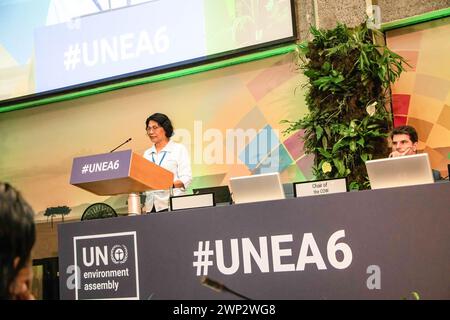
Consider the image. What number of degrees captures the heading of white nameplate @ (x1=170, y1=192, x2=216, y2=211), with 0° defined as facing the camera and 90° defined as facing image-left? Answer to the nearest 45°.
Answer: approximately 0°

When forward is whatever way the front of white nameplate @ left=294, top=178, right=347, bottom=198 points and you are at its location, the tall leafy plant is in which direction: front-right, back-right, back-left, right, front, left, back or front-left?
back

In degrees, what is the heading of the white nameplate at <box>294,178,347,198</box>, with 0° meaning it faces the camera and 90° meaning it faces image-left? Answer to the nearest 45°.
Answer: approximately 0°

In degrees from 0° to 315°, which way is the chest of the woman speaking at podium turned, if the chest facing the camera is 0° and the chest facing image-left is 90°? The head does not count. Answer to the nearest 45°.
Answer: approximately 45°

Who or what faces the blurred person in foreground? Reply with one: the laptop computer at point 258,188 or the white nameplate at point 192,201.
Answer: the white nameplate

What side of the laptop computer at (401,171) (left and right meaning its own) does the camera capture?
back

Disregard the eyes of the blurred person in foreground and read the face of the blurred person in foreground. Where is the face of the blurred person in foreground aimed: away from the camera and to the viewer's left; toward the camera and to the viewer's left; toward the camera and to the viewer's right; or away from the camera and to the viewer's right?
away from the camera and to the viewer's right

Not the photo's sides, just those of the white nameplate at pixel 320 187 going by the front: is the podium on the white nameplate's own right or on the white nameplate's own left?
on the white nameplate's own right

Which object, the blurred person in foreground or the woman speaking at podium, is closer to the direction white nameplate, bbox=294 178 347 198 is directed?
the blurred person in foreground

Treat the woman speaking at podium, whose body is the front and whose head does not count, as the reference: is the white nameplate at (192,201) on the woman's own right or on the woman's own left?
on the woman's own left

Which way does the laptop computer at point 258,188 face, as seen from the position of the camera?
facing away from the viewer
